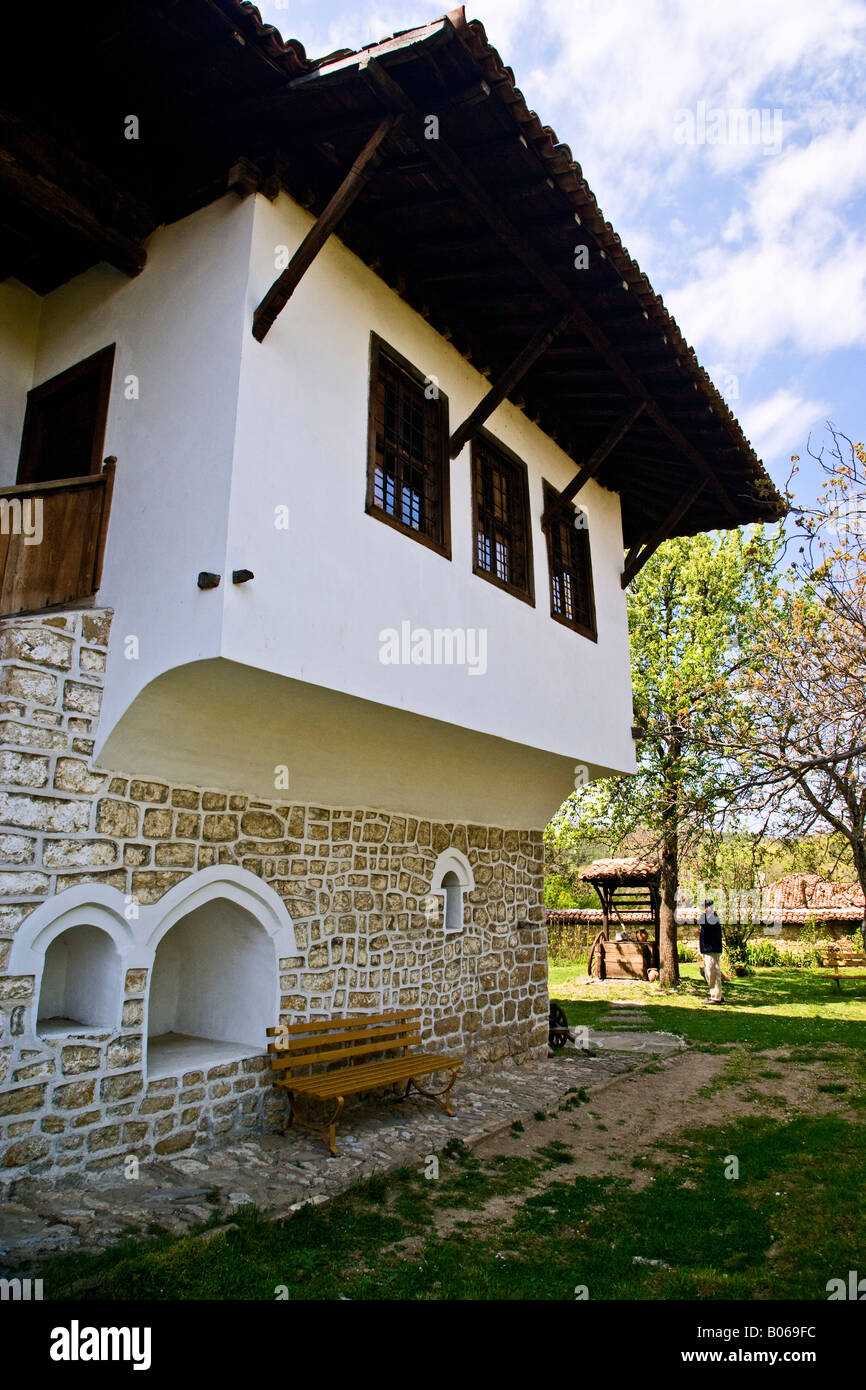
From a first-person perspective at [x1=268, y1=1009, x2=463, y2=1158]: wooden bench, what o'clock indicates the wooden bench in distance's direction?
The wooden bench in distance is roughly at 9 o'clock from the wooden bench.

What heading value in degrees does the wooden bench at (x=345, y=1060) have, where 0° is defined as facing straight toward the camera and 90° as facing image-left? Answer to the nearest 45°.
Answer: approximately 315°

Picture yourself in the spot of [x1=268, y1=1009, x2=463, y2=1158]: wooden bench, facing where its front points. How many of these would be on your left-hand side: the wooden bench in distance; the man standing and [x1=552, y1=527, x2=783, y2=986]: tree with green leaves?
3

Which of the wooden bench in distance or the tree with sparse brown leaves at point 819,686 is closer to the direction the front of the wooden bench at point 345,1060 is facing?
the tree with sparse brown leaves

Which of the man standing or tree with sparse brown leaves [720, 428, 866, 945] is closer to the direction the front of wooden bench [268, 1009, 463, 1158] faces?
the tree with sparse brown leaves

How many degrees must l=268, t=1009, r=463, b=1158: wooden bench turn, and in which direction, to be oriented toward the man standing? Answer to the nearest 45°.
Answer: approximately 90° to its left

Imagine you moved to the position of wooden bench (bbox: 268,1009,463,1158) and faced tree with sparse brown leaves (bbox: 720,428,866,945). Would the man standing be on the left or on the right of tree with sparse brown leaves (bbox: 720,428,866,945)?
left

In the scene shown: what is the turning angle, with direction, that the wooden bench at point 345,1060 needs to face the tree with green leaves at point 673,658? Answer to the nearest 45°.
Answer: approximately 90° to its left

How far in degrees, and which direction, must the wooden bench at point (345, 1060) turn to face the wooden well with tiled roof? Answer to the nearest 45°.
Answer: approximately 90° to its left
